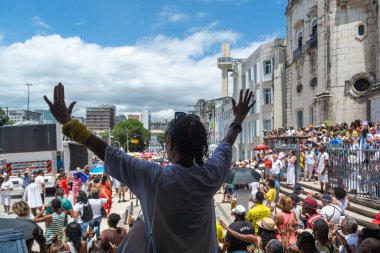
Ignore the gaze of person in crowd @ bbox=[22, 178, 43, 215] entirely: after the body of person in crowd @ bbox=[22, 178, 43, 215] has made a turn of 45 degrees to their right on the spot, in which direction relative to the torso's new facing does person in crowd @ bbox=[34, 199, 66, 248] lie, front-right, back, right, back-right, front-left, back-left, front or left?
back-right

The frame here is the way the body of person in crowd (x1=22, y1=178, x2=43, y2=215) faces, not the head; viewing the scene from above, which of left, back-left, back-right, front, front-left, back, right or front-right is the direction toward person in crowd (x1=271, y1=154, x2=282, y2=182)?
right

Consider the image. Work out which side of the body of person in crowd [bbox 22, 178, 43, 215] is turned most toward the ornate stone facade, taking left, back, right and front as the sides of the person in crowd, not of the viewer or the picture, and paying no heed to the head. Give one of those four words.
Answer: right

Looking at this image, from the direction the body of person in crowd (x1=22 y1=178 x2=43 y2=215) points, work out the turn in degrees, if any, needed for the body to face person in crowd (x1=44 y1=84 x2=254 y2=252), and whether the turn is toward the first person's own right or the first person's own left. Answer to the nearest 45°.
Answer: approximately 180°

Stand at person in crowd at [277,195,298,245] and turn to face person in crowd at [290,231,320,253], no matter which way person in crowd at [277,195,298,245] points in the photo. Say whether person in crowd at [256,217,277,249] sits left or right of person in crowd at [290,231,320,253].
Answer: right

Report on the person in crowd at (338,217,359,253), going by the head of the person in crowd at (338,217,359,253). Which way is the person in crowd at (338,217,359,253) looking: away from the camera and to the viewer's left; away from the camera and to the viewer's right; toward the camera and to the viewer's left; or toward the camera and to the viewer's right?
away from the camera and to the viewer's left

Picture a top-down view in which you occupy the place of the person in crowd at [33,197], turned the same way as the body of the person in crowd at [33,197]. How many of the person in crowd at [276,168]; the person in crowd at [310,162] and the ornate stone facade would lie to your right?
3

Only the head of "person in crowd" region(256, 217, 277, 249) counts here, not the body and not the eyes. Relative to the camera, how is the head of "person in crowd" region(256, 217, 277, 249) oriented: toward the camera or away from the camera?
away from the camera

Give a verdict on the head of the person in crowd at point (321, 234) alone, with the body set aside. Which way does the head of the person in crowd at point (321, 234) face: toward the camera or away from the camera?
away from the camera

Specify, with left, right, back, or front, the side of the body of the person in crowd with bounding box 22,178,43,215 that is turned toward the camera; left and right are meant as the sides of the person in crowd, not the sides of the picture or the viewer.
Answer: back

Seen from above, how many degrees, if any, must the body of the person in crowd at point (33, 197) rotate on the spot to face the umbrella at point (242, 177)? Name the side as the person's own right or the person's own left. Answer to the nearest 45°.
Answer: approximately 135° to the person's own right
